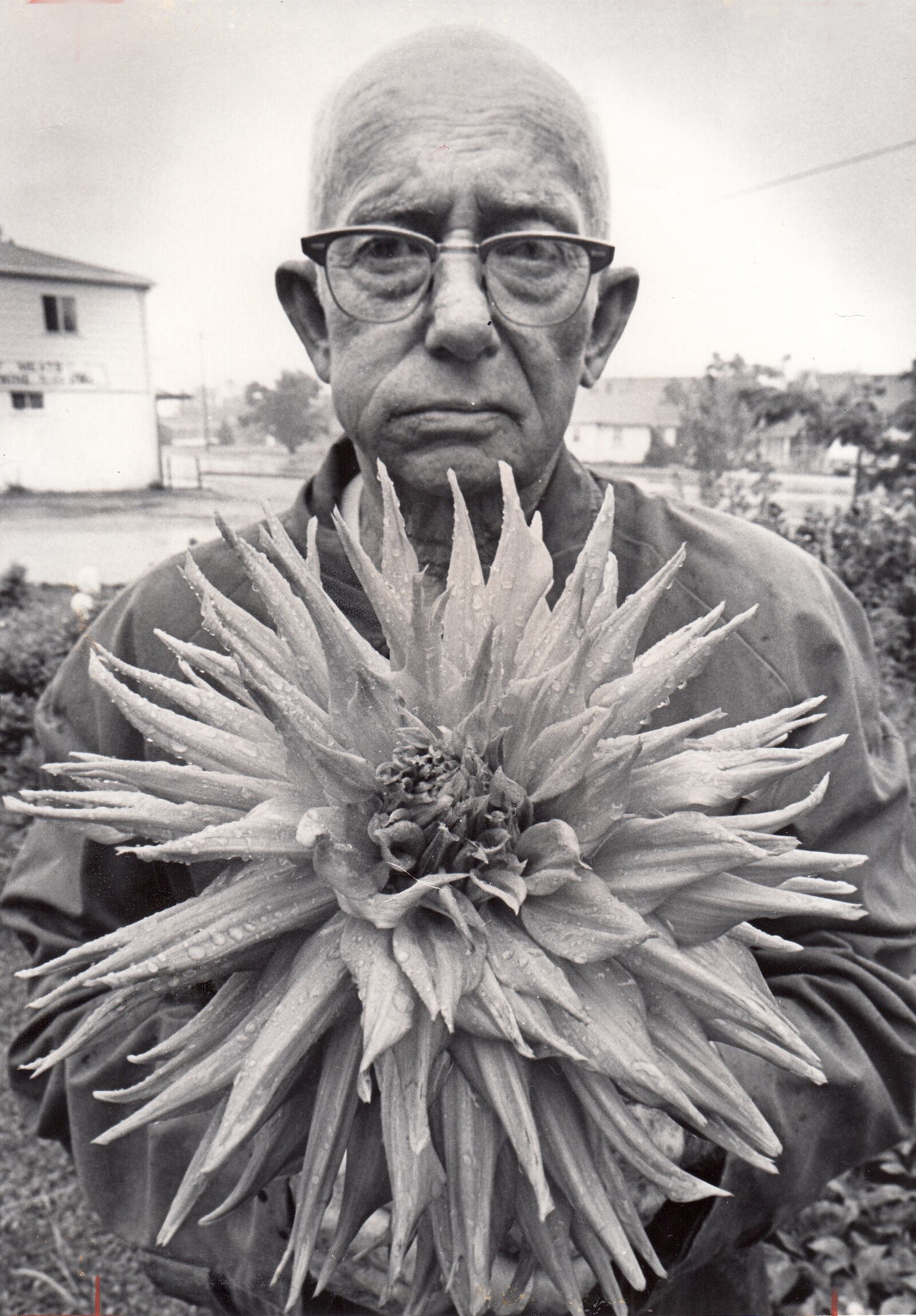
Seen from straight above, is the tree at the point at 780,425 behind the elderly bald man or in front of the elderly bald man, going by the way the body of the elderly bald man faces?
behind

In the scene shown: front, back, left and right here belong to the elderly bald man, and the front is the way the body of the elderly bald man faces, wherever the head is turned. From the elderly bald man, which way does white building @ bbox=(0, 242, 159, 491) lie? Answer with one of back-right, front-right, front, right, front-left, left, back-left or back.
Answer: back-right

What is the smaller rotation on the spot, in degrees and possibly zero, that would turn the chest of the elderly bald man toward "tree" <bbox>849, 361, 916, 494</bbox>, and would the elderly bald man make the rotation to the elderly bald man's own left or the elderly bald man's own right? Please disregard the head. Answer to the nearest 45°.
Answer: approximately 135° to the elderly bald man's own left

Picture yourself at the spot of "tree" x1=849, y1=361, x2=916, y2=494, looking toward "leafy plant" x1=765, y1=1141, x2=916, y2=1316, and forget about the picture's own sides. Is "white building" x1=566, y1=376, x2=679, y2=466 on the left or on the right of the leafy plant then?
right

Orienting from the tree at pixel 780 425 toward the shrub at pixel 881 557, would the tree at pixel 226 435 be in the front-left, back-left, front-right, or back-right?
back-right

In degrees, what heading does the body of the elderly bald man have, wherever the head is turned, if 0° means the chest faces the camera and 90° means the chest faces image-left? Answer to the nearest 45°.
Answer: approximately 0°

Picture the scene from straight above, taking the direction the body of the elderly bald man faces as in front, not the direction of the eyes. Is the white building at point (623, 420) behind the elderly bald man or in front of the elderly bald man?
behind
